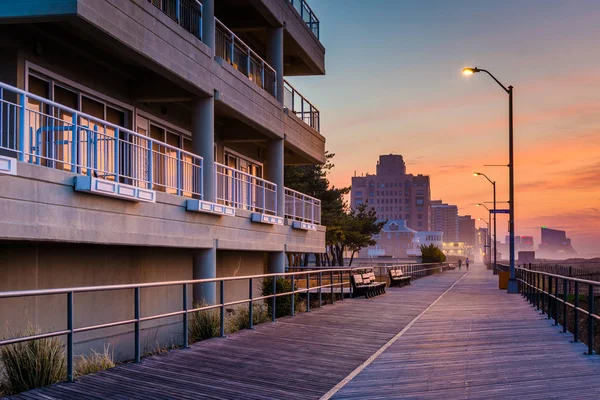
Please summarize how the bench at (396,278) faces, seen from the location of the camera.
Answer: facing the viewer and to the right of the viewer

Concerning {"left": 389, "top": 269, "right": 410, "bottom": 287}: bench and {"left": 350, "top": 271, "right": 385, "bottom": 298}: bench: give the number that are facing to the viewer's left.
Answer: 0

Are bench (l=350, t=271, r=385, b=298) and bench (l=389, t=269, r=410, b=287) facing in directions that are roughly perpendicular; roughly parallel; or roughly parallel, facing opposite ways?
roughly parallel

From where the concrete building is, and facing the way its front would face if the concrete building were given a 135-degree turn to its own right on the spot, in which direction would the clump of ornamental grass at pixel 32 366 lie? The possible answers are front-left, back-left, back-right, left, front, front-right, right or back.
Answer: left

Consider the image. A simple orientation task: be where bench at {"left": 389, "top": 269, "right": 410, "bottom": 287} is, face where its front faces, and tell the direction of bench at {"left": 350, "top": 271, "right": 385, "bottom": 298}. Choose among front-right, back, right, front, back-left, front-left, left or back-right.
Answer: front-right

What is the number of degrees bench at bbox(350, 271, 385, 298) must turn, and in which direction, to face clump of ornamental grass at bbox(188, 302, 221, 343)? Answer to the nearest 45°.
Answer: approximately 45° to its right

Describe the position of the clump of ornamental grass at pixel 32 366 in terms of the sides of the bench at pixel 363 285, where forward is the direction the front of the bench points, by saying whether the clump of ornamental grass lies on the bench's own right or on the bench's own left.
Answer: on the bench's own right

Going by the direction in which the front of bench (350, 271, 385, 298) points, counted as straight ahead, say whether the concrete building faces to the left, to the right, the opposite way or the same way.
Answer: the same way

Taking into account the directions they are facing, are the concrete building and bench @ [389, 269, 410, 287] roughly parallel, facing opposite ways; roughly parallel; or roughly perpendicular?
roughly parallel

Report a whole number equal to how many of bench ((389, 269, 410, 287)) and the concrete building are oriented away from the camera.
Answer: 0
